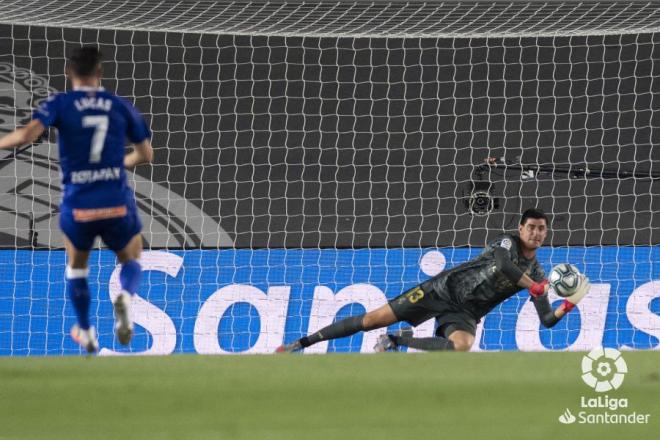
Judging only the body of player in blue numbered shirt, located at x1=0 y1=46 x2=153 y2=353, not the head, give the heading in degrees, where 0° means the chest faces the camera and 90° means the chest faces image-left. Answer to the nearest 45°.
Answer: approximately 180°

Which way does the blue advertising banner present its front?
toward the camera

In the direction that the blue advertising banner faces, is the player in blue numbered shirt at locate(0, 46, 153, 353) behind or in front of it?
in front

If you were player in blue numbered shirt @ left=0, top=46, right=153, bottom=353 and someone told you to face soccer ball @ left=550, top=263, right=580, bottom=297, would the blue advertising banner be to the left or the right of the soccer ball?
left

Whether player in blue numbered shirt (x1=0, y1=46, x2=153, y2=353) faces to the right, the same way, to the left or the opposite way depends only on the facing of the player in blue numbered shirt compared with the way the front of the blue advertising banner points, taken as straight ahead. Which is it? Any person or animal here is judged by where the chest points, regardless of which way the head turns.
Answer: the opposite way

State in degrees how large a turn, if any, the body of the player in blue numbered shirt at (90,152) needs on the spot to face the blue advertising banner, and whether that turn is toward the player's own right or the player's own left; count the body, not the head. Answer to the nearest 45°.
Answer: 0° — they already face it

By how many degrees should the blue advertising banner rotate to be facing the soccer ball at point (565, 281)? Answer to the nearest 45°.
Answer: approximately 45° to its left

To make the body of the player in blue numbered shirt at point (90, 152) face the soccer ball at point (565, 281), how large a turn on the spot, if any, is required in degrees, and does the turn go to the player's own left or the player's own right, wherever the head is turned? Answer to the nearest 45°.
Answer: approximately 45° to the player's own right

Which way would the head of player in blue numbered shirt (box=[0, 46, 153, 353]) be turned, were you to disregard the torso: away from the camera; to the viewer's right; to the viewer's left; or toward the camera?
away from the camera

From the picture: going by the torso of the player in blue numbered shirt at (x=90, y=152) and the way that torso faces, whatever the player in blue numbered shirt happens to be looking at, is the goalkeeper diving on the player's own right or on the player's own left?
on the player's own right

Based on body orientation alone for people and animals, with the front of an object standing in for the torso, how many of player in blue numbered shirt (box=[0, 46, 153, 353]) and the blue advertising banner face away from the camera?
1
